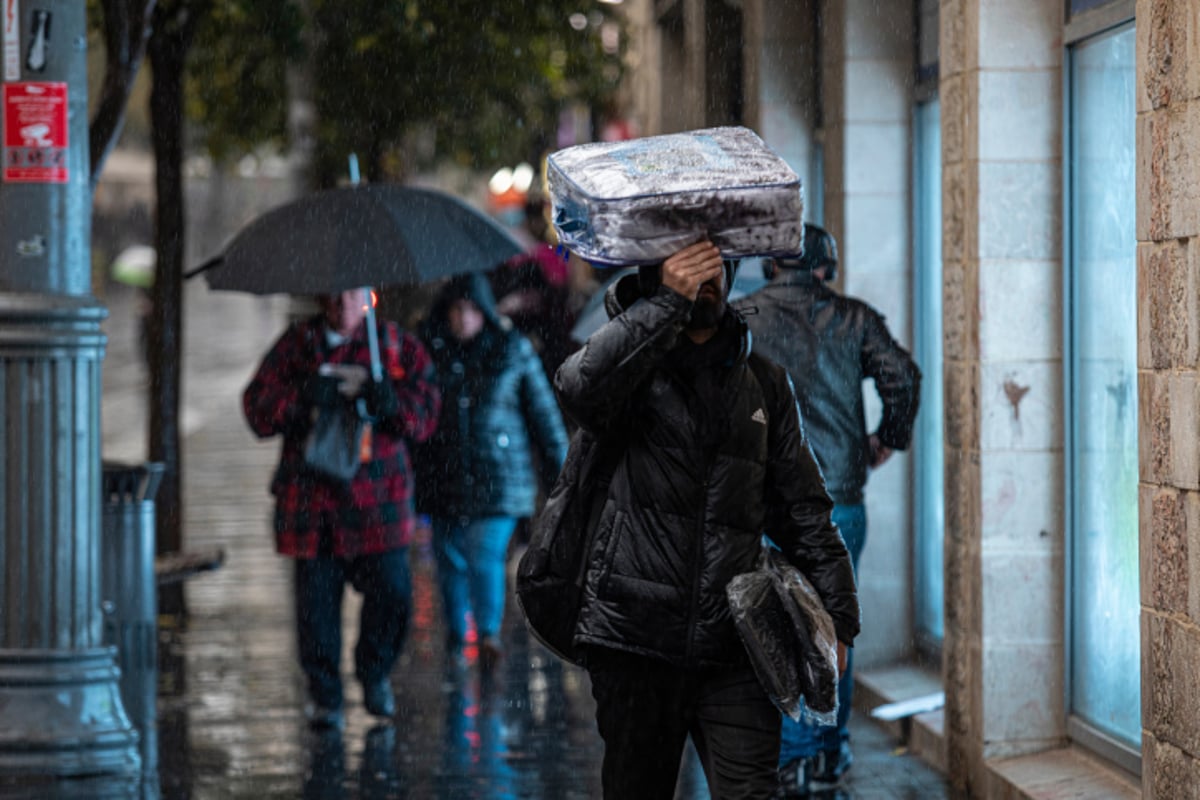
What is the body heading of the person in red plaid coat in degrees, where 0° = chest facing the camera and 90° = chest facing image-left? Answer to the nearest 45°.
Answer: approximately 0°

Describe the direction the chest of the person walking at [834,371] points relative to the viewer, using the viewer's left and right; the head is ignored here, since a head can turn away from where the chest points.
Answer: facing away from the viewer

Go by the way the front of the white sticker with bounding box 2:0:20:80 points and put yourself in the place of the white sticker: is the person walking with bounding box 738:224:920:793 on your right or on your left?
on your left

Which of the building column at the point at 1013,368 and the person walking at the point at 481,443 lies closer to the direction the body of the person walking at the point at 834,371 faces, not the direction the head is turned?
the person walking

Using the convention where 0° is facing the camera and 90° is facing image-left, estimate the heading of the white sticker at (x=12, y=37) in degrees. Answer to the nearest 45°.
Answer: approximately 0°

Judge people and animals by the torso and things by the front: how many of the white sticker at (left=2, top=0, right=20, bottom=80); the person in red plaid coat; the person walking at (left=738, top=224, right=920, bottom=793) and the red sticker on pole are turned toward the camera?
3

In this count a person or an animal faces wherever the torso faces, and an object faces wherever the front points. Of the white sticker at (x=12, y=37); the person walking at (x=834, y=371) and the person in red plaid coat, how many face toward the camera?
2

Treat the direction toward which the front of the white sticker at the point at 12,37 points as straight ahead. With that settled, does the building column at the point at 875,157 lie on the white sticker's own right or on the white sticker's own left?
on the white sticker's own left

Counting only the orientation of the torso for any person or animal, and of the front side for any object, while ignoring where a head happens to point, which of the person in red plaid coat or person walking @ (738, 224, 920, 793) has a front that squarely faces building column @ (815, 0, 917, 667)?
the person walking
